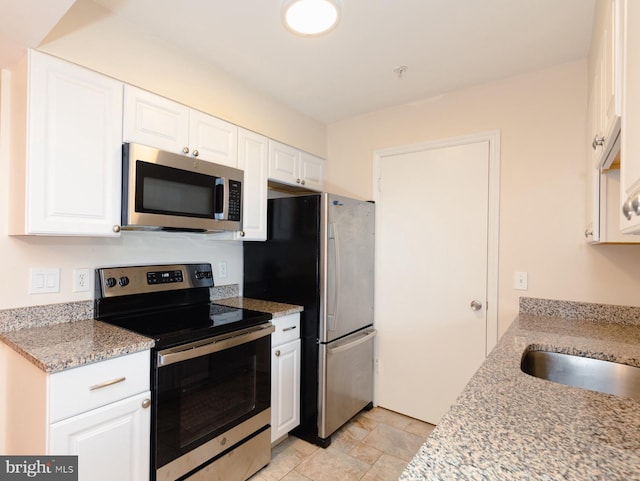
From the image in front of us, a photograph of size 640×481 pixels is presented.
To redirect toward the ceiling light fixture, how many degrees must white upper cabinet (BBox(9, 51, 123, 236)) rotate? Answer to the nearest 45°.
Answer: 0° — it already faces it

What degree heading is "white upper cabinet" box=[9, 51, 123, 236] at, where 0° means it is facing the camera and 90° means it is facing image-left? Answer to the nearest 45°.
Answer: approximately 315°

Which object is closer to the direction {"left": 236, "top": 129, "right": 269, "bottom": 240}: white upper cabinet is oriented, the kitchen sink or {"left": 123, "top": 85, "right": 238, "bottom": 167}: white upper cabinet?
the kitchen sink

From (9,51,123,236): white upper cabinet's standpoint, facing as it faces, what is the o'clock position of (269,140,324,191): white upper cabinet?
(269,140,324,191): white upper cabinet is roughly at 10 o'clock from (9,51,123,236): white upper cabinet.

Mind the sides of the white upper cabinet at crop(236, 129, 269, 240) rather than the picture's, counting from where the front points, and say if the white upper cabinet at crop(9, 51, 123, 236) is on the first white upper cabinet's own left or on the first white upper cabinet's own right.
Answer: on the first white upper cabinet's own right

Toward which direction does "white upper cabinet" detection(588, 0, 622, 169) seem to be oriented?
to the viewer's left

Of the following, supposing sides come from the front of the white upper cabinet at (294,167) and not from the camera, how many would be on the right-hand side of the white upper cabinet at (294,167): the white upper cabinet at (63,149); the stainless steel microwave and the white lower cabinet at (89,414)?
3

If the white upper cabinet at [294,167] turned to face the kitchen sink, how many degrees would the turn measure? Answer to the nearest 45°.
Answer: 0° — it already faces it
